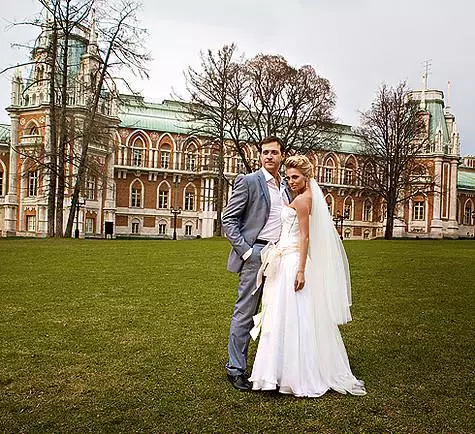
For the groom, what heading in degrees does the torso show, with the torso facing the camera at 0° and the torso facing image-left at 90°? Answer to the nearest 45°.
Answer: approximately 315°

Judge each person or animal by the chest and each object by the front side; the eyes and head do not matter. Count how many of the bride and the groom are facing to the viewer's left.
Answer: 1

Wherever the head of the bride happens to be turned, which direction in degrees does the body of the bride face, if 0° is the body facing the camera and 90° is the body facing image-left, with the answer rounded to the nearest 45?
approximately 90°

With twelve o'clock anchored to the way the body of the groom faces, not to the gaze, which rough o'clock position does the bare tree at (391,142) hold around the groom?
The bare tree is roughly at 8 o'clock from the groom.
